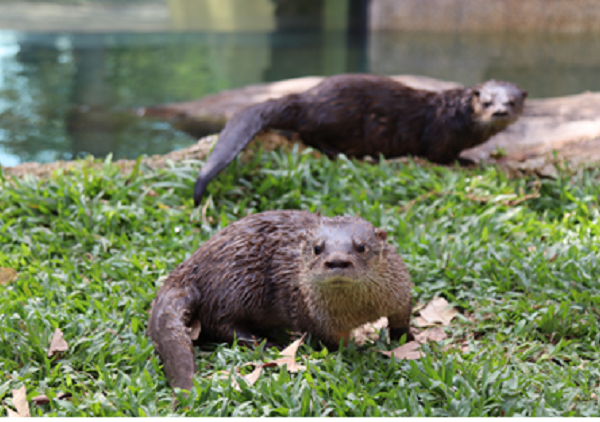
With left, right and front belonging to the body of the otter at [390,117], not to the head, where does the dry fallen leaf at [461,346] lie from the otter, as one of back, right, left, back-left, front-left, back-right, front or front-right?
right

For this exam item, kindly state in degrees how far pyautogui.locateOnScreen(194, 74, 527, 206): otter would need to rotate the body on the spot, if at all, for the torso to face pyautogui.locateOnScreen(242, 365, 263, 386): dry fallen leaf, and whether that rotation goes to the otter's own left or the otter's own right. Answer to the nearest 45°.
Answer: approximately 90° to the otter's own right

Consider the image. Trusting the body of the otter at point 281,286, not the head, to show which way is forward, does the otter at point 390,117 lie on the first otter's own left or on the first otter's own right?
on the first otter's own left

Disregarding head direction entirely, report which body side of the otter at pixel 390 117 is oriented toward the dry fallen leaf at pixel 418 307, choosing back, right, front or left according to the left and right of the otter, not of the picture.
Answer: right

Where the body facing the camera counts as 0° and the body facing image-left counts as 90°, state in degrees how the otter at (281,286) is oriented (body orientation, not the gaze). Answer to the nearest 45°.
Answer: approximately 315°

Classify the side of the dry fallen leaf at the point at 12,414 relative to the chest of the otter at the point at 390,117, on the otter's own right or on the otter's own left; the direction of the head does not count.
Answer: on the otter's own right

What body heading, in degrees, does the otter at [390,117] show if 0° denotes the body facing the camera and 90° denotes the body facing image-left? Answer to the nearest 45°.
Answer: approximately 270°

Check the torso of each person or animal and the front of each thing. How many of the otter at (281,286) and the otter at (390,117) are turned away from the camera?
0

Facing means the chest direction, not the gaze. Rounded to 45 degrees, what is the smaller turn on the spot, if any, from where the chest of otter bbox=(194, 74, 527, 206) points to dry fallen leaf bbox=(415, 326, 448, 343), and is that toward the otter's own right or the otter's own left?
approximately 90° to the otter's own right

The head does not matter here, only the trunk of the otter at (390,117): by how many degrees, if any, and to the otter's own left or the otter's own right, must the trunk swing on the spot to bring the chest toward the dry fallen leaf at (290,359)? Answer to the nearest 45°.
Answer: approximately 90° to the otter's own right

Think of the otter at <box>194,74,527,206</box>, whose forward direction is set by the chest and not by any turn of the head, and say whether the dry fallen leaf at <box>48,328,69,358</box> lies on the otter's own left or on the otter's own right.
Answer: on the otter's own right

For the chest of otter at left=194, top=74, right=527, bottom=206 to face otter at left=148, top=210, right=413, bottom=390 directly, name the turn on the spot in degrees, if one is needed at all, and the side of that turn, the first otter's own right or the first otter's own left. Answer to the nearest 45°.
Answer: approximately 90° to the first otter's own right
